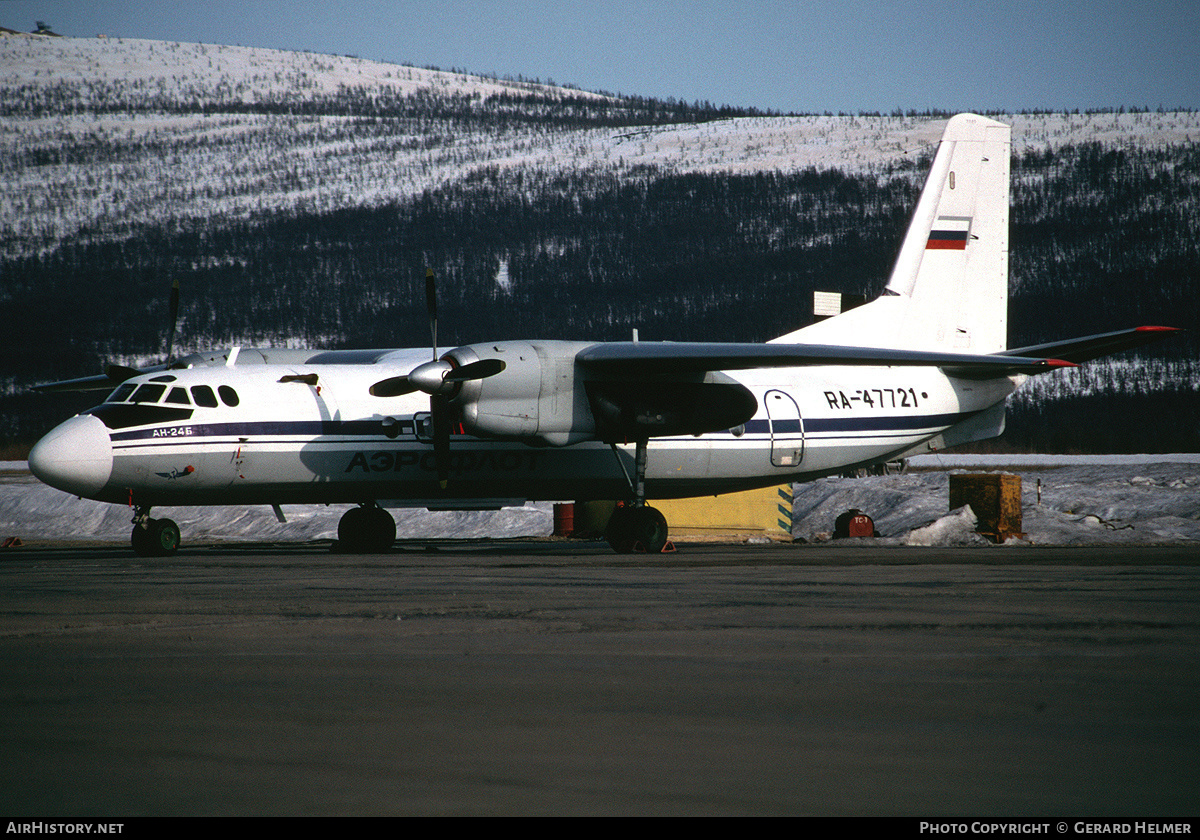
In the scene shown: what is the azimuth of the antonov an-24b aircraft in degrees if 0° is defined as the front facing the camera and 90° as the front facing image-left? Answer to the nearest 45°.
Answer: approximately 45°
